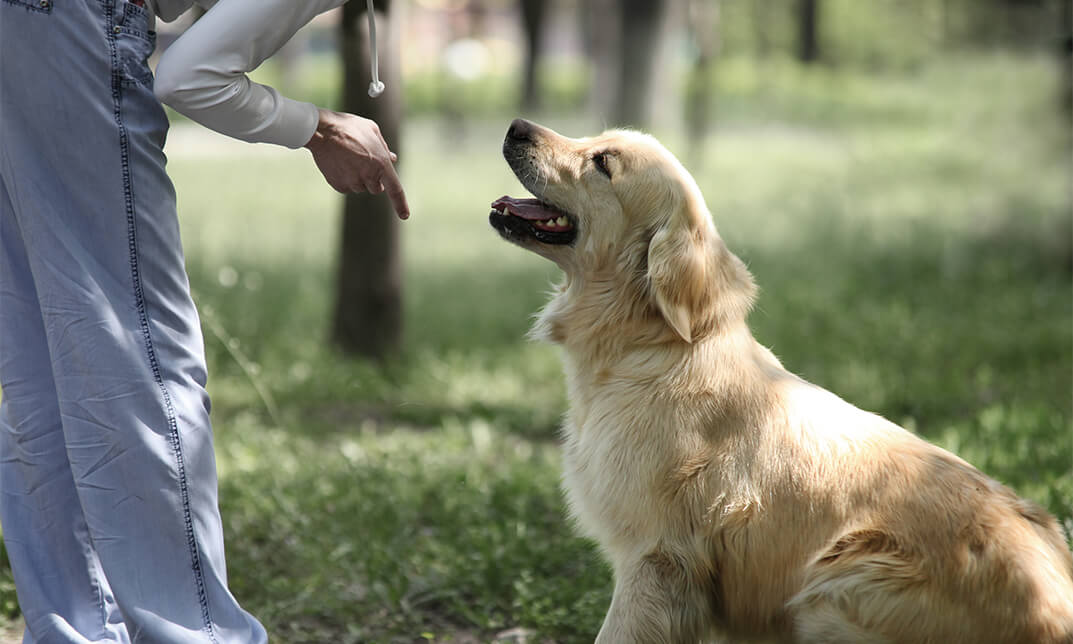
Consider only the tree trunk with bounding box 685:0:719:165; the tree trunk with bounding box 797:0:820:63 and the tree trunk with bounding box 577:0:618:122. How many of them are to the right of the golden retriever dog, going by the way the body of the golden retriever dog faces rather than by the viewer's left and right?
3

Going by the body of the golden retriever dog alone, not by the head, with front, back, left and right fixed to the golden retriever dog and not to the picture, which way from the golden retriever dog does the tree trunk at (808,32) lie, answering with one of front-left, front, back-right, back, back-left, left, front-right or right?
right

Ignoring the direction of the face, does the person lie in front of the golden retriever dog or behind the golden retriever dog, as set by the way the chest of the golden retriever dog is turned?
in front

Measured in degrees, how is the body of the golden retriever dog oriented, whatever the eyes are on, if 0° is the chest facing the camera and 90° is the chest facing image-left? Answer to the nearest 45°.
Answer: approximately 90°

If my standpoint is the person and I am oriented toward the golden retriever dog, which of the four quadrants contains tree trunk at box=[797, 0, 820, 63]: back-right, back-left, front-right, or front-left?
front-left

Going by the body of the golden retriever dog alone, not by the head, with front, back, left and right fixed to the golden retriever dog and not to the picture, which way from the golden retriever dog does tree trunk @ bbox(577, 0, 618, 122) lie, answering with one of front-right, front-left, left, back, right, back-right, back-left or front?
right

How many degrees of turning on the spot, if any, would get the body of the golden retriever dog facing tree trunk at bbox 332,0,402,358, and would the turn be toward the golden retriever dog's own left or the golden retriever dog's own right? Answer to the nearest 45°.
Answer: approximately 45° to the golden retriever dog's own right

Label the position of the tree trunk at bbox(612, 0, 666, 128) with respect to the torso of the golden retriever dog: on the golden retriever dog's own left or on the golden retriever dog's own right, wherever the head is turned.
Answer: on the golden retriever dog's own right

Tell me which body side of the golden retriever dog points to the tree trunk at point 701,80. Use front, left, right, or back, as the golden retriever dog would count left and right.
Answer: right

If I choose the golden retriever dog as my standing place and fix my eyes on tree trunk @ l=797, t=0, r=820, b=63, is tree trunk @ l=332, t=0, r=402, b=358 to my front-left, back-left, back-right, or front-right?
front-left
